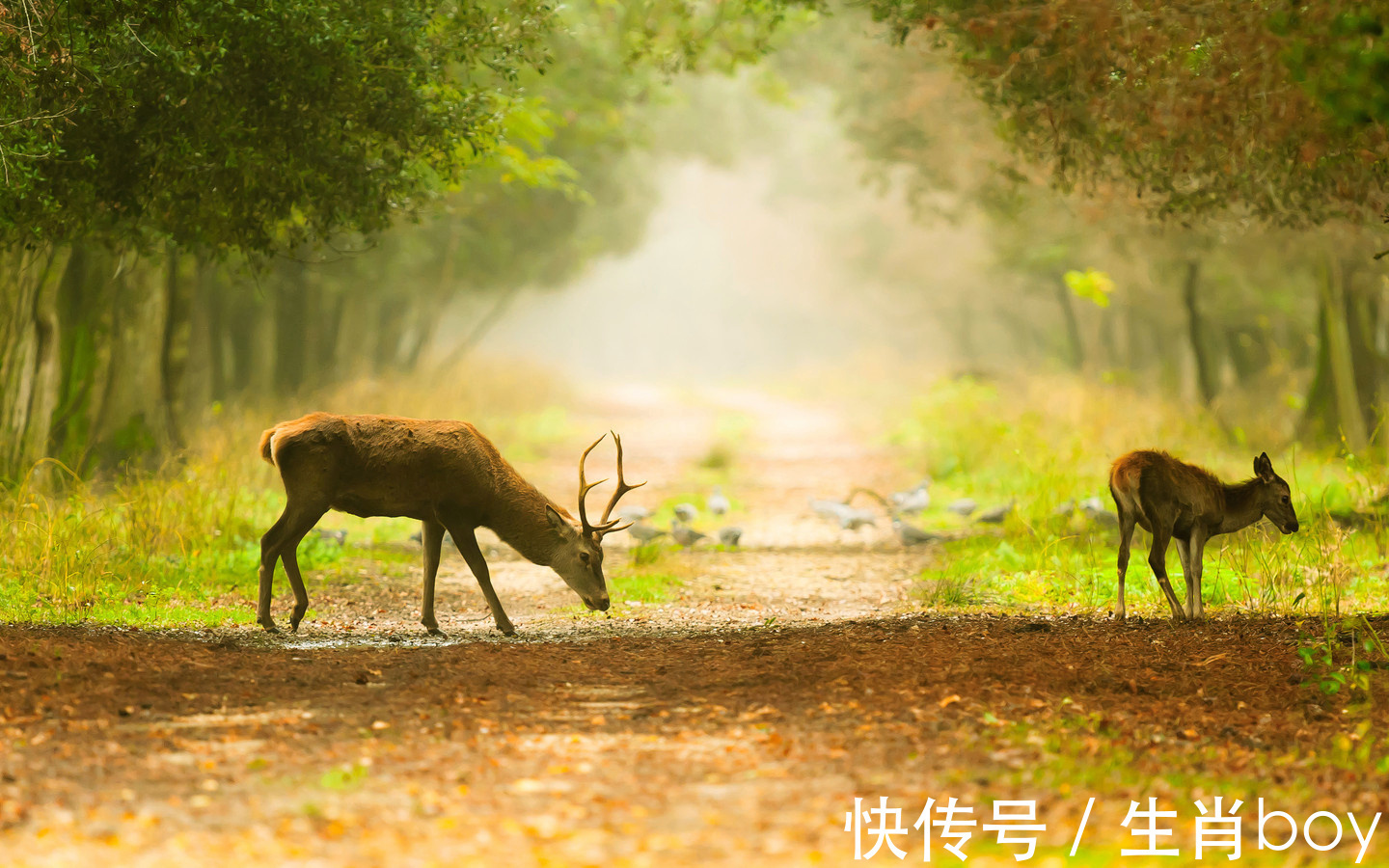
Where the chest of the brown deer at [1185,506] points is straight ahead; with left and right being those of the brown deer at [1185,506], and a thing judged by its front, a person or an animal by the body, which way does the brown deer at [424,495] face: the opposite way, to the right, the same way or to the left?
the same way

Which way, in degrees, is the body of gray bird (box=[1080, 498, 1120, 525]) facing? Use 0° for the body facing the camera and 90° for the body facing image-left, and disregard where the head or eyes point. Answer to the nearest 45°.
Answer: approximately 90°

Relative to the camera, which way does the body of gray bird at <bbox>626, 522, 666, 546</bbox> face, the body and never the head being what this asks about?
to the viewer's left

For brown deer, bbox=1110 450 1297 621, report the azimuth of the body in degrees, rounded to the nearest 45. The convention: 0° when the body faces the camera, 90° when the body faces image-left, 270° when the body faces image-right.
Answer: approximately 225°

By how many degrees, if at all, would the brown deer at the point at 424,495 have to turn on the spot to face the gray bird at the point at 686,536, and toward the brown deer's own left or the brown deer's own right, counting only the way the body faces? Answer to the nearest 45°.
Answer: approximately 45° to the brown deer's own left
